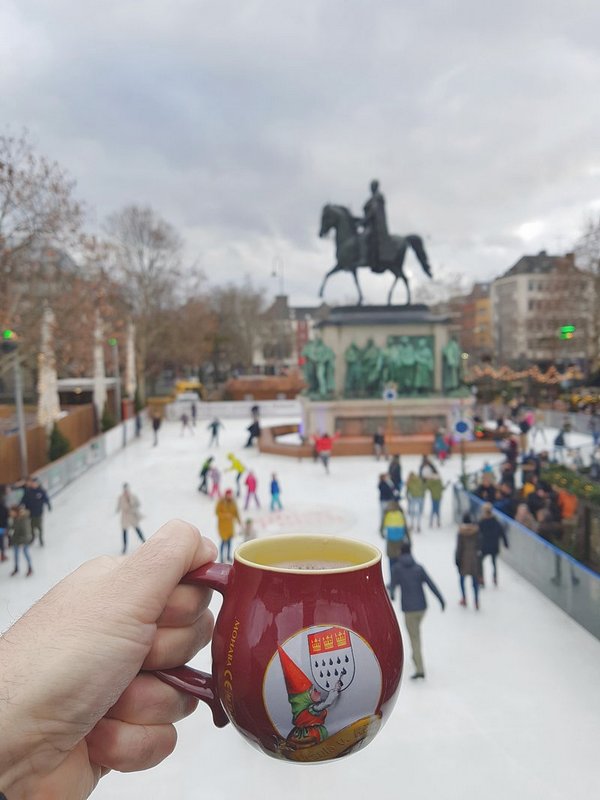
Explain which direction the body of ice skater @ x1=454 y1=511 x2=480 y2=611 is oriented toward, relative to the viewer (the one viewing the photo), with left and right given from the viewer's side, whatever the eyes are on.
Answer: facing away from the viewer

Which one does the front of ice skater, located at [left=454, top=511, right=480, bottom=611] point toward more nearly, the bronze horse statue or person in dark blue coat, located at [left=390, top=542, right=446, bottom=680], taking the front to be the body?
the bronze horse statue

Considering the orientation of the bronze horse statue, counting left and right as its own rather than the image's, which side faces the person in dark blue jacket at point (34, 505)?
left

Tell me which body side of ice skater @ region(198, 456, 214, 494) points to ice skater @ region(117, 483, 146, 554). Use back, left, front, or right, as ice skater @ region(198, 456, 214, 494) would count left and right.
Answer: right

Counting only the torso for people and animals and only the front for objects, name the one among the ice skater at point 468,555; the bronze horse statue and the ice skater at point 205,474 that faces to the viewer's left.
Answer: the bronze horse statue

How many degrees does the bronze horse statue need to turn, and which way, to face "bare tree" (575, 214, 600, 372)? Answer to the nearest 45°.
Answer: approximately 135° to its right

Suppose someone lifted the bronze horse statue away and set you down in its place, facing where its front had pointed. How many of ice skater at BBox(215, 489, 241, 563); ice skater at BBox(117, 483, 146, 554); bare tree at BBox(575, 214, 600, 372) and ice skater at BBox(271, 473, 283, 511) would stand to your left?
3

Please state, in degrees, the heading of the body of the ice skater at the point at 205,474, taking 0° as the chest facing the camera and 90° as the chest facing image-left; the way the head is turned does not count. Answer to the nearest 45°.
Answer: approximately 270°

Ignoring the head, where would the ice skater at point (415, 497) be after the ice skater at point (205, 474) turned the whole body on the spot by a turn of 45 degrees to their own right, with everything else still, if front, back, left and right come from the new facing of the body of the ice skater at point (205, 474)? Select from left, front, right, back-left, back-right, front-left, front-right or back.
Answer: front

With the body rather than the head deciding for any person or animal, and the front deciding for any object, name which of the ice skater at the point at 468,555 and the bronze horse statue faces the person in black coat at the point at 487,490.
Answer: the ice skater

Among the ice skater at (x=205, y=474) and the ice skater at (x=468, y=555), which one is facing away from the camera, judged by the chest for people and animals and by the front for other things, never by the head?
the ice skater at (x=468, y=555)

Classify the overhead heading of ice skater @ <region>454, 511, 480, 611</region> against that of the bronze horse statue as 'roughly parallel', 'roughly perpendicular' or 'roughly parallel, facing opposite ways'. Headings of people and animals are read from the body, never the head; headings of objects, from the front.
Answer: roughly perpendicular

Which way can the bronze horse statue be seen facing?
to the viewer's left

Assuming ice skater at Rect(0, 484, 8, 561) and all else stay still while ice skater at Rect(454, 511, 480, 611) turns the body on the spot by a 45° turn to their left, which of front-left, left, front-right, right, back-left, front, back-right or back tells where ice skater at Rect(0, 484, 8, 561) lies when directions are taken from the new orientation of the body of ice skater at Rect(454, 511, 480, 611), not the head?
front-left
